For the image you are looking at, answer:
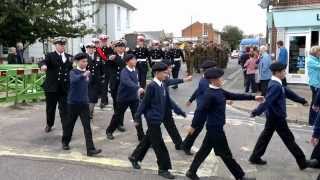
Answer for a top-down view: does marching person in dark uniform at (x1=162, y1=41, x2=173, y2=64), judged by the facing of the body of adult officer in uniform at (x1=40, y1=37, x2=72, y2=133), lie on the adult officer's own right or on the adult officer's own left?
on the adult officer's own left

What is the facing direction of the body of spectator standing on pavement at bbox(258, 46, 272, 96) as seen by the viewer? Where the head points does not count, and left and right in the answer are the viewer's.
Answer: facing to the left of the viewer
